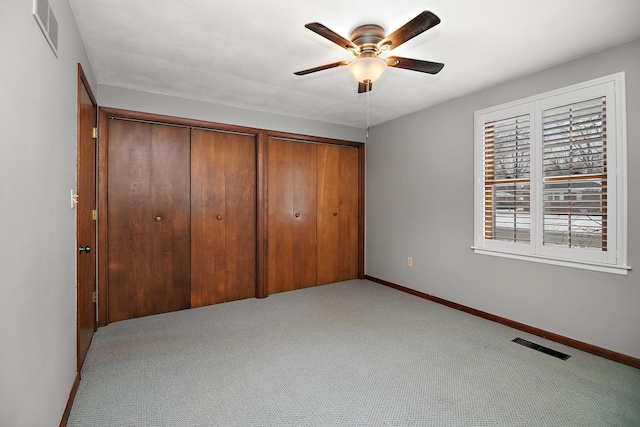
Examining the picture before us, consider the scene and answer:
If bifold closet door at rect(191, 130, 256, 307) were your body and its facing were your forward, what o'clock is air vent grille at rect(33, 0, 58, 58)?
The air vent grille is roughly at 2 o'clock from the bifold closet door.

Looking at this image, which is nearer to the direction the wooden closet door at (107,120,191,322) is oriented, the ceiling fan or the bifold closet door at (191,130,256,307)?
the ceiling fan

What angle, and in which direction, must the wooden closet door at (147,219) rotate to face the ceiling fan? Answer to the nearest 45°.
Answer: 0° — it already faces it

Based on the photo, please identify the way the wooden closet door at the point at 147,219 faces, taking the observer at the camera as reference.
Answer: facing the viewer and to the right of the viewer

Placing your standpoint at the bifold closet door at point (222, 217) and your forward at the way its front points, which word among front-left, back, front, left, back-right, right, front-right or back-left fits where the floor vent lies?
front

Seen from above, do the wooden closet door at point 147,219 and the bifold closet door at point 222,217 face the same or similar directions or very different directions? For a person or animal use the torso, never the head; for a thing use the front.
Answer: same or similar directions

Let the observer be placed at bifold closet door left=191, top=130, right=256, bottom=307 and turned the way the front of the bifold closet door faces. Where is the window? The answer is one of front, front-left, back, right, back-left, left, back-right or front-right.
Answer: front

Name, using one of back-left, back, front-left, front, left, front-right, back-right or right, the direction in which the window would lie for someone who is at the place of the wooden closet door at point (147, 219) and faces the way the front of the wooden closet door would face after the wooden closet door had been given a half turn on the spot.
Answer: back

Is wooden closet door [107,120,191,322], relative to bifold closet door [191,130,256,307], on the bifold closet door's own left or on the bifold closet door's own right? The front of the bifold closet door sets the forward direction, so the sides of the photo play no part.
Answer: on the bifold closet door's own right

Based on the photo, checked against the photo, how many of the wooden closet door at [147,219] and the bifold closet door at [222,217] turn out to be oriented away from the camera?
0

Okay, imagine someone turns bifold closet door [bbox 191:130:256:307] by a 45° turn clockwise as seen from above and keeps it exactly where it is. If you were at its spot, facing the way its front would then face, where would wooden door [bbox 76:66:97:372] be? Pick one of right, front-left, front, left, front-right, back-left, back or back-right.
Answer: front-right

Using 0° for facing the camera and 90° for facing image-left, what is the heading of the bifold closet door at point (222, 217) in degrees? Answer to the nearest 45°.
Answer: approximately 315°

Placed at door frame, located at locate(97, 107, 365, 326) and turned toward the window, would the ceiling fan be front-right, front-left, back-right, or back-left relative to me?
front-right
